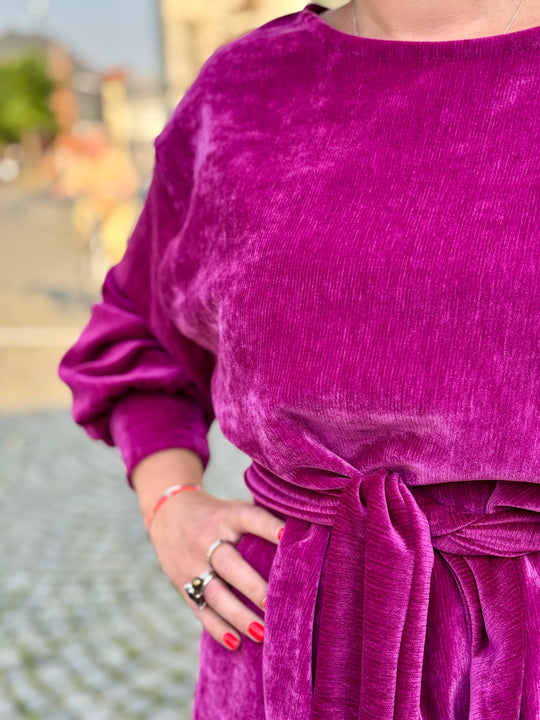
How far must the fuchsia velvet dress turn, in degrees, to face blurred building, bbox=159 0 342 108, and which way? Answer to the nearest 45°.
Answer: approximately 180°

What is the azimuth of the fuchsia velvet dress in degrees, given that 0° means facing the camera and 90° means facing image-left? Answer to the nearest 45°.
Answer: approximately 0°

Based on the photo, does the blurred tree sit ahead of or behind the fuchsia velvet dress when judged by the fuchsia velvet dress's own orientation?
behind
